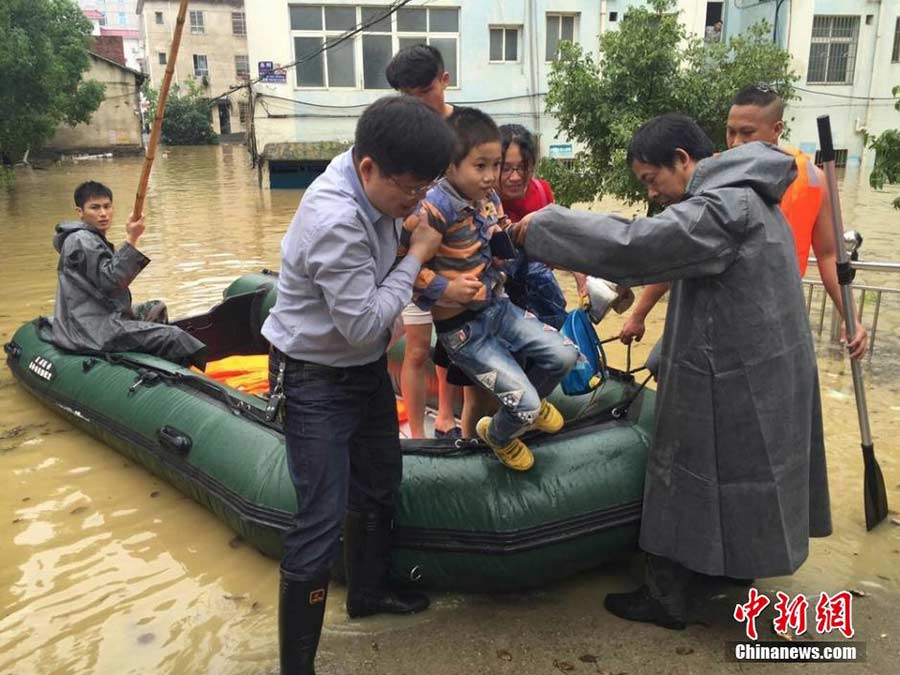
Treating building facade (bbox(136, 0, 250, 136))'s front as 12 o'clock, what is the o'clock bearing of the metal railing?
The metal railing is roughly at 12 o'clock from the building facade.

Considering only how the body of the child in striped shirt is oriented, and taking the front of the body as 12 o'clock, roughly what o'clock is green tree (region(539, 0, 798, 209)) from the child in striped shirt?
The green tree is roughly at 8 o'clock from the child in striped shirt.

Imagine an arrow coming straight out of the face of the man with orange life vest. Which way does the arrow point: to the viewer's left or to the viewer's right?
to the viewer's left

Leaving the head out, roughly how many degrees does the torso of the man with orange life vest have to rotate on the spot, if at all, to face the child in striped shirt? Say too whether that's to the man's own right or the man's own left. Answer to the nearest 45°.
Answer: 0° — they already face them
